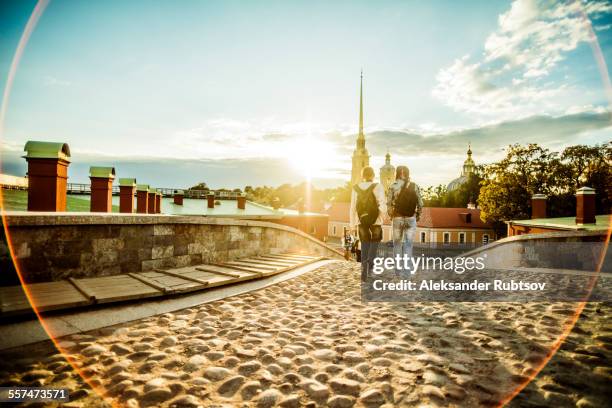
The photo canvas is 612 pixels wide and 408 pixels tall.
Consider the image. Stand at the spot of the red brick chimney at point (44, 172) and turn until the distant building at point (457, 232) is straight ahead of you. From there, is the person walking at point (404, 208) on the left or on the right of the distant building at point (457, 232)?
right

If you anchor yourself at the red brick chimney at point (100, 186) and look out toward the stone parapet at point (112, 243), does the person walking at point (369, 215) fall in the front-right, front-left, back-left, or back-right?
front-left

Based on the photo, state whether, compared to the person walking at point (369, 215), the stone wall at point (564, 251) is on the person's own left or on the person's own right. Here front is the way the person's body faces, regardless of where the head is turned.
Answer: on the person's own right

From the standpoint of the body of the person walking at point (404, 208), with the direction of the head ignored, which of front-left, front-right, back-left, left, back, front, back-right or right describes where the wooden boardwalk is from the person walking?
back-left

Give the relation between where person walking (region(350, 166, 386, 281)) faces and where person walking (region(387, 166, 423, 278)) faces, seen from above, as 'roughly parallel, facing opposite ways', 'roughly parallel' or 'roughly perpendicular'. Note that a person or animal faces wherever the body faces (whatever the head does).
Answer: roughly parallel

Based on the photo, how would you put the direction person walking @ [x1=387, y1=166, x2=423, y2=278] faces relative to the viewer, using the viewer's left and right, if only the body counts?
facing away from the viewer

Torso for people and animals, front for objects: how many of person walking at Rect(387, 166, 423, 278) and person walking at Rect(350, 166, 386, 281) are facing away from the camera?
2

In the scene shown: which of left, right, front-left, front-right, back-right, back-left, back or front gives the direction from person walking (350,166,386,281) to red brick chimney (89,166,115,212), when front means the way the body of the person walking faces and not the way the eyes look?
left

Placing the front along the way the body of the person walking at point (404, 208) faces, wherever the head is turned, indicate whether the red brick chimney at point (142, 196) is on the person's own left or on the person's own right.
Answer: on the person's own left

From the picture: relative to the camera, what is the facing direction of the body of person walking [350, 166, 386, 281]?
away from the camera

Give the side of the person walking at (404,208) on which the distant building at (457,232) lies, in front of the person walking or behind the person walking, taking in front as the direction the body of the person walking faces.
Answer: in front
